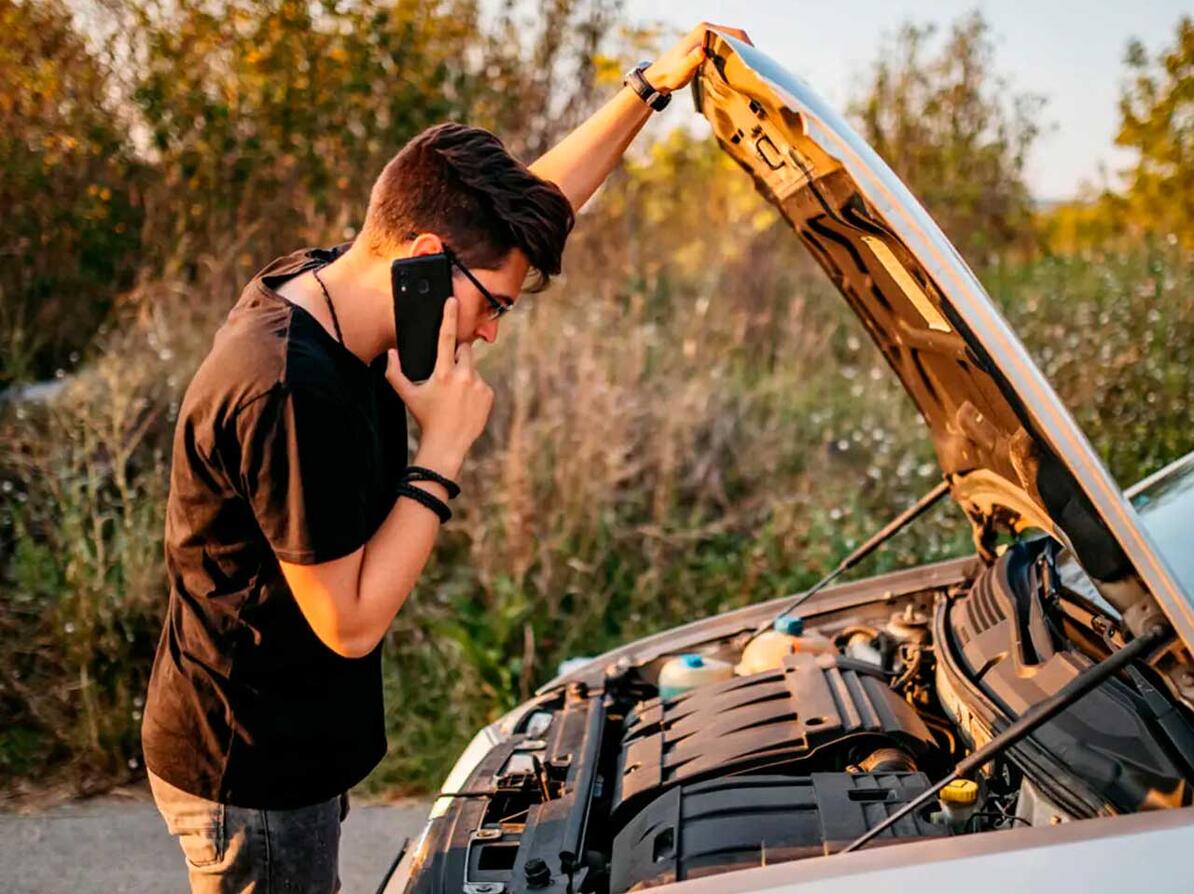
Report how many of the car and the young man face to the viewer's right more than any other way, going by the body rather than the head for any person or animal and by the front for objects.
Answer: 1

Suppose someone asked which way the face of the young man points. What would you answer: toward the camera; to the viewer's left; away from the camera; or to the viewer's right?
to the viewer's right

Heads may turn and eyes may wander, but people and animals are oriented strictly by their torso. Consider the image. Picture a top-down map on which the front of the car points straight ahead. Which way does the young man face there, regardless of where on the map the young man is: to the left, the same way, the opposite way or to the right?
the opposite way

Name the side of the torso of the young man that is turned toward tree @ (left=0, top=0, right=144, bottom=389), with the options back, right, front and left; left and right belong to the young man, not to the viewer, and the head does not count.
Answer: left

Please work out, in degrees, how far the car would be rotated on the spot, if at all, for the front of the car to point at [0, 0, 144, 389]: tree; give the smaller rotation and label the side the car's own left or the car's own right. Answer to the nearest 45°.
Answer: approximately 45° to the car's own right

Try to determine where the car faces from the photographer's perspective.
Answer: facing to the left of the viewer

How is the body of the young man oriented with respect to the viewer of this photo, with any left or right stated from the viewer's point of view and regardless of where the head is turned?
facing to the right of the viewer
